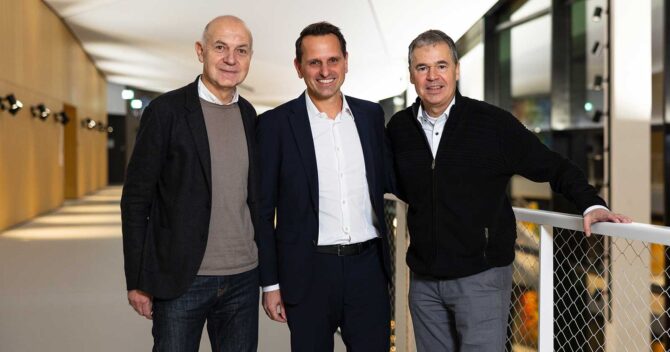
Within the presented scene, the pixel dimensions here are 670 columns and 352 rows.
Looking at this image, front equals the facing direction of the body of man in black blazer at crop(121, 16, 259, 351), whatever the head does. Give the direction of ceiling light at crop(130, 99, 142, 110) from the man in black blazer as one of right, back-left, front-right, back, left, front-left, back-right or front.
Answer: back-left

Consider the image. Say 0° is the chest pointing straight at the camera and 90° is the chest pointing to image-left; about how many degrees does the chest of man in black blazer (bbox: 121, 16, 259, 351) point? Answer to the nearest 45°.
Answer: approximately 315°

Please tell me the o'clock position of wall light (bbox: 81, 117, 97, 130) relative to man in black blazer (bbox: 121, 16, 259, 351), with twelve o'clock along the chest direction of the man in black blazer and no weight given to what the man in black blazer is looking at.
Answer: The wall light is roughly at 7 o'clock from the man in black blazer.

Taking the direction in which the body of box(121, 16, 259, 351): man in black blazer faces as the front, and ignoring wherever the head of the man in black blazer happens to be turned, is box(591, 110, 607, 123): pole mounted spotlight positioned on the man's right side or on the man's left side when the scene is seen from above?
on the man's left side
